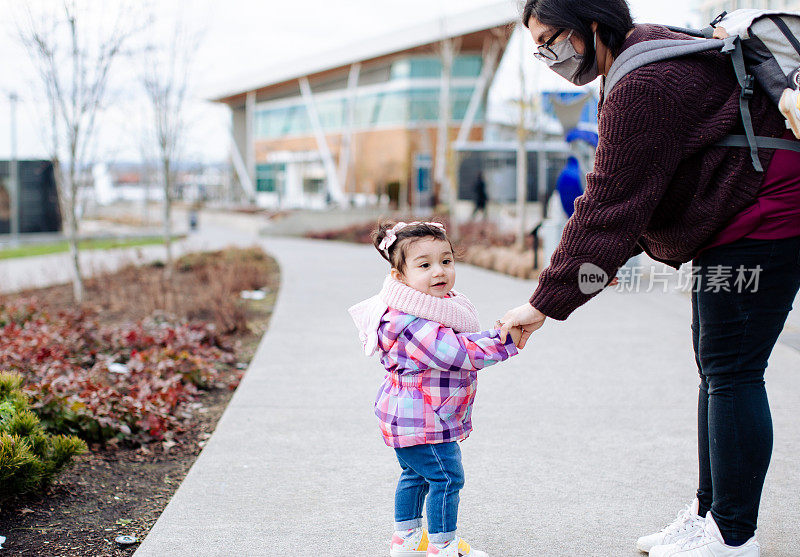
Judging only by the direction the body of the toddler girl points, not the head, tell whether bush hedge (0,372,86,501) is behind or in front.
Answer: behind

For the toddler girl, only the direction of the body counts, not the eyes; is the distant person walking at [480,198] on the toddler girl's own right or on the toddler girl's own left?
on the toddler girl's own left

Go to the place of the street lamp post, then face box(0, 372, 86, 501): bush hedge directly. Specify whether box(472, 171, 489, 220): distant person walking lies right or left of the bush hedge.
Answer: left
